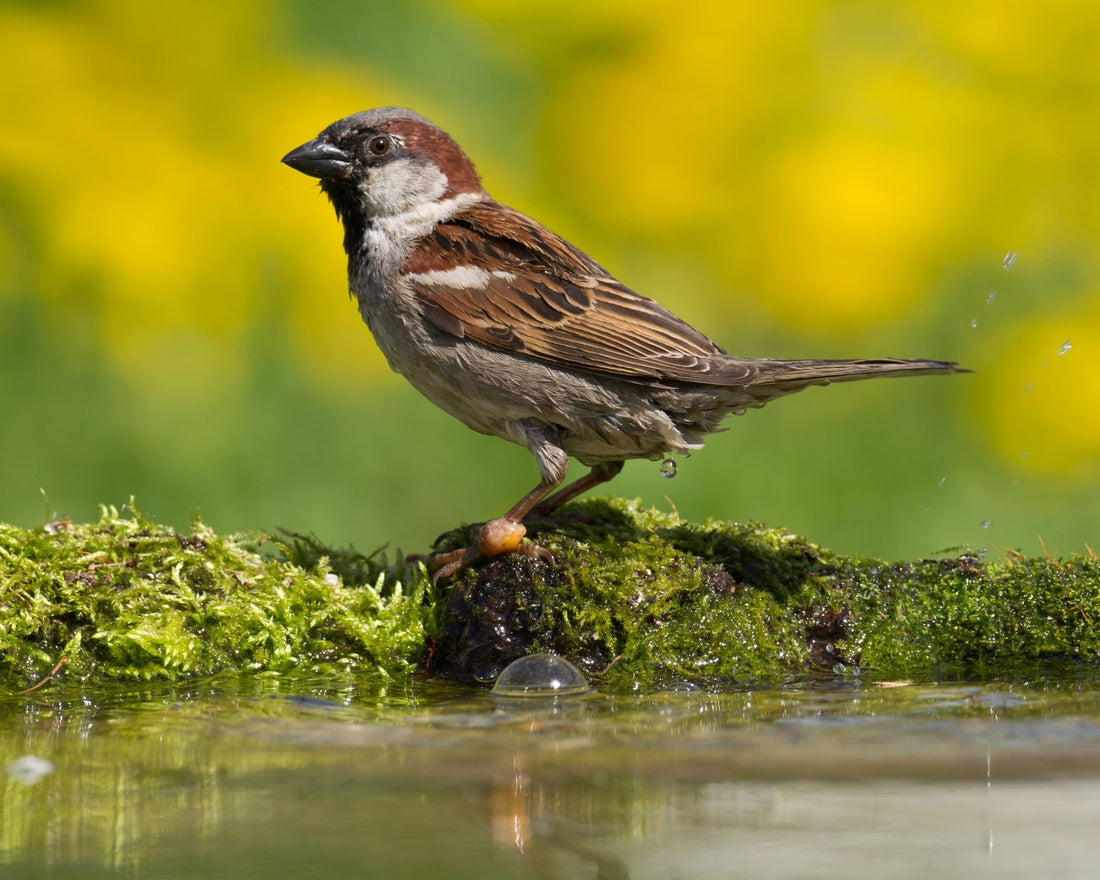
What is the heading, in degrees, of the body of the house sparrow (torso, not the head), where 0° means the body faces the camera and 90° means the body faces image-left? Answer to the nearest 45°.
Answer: approximately 90°
